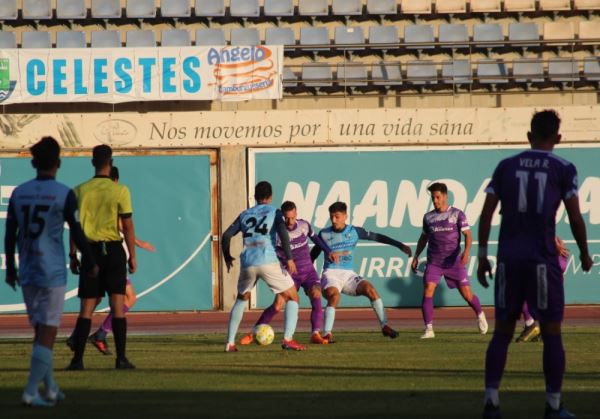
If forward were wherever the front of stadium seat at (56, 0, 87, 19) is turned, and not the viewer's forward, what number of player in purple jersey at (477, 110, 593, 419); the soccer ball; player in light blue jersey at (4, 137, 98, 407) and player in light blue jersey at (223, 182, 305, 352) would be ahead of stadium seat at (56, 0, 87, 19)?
4

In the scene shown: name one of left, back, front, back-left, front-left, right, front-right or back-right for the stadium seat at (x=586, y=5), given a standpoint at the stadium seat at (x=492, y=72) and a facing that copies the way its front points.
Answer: back-left

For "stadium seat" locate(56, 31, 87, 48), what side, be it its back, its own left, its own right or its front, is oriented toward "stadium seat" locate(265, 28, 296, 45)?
left

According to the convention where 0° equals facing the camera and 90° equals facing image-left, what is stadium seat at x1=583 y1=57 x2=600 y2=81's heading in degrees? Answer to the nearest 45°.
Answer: approximately 0°

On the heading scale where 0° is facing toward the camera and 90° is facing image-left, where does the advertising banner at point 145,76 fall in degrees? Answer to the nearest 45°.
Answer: approximately 0°

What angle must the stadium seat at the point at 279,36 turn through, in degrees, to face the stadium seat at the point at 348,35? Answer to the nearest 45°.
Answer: approximately 90° to its left

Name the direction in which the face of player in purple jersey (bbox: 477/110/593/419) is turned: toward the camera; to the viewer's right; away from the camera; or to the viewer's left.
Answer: away from the camera

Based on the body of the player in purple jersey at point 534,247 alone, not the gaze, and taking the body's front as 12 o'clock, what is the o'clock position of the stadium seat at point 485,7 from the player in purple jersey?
The stadium seat is roughly at 12 o'clock from the player in purple jersey.

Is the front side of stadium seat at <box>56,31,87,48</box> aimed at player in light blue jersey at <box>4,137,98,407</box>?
yes

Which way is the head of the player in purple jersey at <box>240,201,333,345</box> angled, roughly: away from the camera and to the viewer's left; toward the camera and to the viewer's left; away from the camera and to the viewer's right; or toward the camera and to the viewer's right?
toward the camera and to the viewer's left

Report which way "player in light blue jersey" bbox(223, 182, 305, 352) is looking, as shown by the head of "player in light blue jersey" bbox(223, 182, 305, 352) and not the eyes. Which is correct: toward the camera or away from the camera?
away from the camera

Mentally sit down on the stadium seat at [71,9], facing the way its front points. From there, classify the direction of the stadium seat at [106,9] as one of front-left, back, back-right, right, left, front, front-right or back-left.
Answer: left
